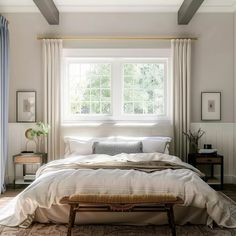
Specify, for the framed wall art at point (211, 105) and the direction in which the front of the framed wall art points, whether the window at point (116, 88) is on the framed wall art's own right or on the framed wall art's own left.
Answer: on the framed wall art's own right

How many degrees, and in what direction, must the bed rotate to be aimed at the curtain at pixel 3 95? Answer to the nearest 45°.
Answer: approximately 135° to its right

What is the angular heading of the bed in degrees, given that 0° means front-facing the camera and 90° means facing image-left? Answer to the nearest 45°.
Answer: approximately 0°

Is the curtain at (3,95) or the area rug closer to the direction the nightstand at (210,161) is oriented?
the area rug

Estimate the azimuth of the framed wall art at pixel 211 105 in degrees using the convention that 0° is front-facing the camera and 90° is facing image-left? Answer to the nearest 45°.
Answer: approximately 0°
